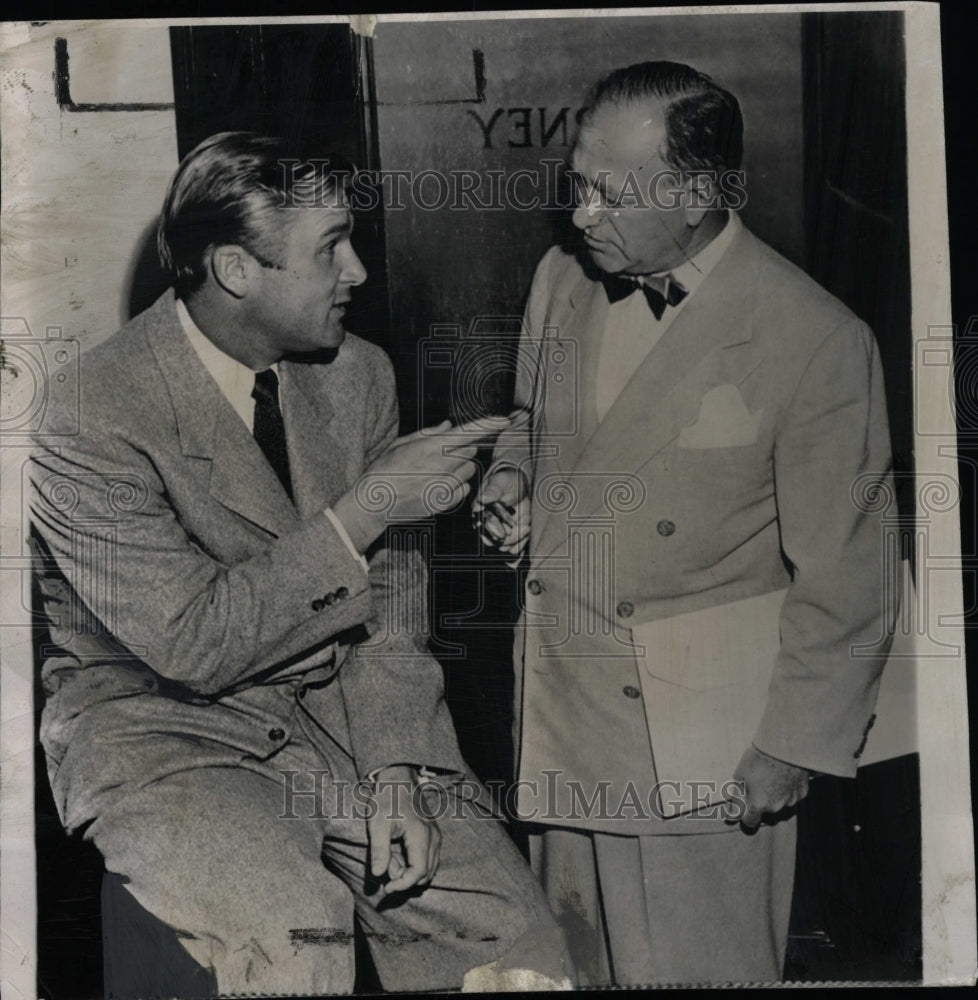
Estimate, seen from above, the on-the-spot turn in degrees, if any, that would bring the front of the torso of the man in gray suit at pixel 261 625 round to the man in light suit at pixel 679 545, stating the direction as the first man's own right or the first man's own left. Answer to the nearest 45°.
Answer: approximately 45° to the first man's own left

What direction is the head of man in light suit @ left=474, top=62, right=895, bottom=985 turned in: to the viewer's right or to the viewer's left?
to the viewer's left

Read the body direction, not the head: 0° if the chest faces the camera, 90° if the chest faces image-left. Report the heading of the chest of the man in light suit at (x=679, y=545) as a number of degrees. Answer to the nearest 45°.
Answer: approximately 45°

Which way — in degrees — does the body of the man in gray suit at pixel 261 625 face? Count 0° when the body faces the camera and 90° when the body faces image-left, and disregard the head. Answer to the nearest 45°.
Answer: approximately 315°

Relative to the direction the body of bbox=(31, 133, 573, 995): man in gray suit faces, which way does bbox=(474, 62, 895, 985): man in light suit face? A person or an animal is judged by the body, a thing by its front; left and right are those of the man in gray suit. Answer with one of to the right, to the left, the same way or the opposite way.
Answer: to the right

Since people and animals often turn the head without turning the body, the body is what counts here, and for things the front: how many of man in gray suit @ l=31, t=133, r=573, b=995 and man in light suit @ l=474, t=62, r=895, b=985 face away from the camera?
0

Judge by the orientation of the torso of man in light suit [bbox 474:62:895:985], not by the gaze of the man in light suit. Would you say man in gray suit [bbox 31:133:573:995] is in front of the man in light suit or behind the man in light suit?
in front

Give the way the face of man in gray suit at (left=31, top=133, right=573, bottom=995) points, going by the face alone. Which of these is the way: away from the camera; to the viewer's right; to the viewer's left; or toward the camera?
to the viewer's right
